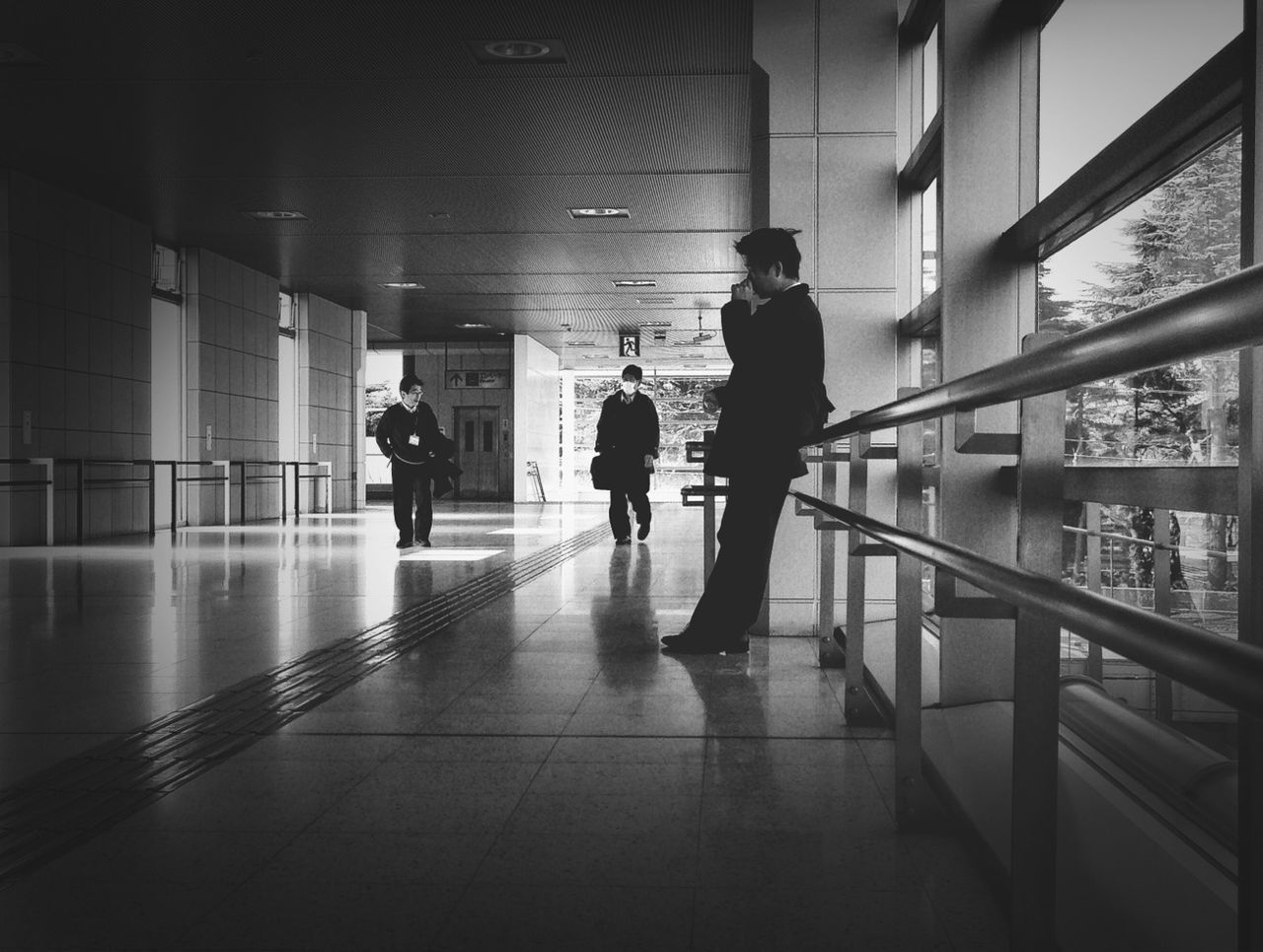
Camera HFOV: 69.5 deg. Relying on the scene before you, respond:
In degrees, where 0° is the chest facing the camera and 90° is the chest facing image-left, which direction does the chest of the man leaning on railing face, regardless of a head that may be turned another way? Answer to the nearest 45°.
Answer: approximately 90°

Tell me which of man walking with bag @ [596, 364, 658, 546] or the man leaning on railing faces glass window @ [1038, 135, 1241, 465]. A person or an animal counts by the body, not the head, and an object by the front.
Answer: the man walking with bag

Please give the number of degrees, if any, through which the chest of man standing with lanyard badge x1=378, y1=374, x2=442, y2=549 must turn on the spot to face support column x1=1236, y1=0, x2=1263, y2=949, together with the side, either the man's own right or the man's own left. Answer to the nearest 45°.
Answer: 0° — they already face it

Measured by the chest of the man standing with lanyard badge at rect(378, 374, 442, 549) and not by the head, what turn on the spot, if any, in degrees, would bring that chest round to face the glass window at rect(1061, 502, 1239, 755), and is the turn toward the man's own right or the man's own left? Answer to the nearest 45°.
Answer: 0° — they already face it

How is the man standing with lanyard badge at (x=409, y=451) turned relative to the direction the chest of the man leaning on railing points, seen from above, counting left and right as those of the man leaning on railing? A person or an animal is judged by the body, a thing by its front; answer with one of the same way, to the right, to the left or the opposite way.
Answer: to the left

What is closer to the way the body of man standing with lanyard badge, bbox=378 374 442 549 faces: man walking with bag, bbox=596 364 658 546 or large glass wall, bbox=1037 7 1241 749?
the large glass wall

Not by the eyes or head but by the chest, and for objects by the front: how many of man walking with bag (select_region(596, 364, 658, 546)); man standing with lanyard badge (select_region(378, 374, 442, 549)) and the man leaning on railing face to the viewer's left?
1

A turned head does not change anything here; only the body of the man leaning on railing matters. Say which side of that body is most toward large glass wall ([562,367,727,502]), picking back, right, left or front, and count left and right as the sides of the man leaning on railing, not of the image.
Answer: right

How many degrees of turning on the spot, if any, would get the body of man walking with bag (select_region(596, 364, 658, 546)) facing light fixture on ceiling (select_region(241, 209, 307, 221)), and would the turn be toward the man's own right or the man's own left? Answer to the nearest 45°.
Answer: approximately 90° to the man's own right

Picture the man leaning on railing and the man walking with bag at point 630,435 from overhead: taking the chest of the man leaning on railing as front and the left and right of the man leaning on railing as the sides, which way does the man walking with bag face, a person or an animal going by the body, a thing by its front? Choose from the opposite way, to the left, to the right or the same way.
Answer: to the left

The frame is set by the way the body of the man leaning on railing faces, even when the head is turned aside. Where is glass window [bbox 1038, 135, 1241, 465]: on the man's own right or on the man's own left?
on the man's own left

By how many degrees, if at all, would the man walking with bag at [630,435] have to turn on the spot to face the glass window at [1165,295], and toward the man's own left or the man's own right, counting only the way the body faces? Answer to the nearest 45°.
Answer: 0° — they already face it

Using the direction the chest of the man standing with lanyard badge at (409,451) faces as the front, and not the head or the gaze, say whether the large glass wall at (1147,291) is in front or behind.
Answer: in front

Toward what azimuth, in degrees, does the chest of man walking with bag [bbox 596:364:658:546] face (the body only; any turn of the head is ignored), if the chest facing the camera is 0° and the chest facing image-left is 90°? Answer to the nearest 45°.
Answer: approximately 0°

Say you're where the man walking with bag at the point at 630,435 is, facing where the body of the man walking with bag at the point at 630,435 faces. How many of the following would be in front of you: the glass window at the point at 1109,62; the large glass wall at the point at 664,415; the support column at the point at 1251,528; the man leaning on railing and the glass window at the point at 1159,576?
4
